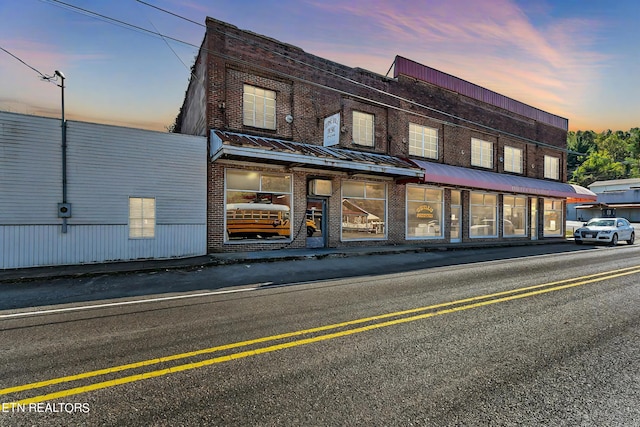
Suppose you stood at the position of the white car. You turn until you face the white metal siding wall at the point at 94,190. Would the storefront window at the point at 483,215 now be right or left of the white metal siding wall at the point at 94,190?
right

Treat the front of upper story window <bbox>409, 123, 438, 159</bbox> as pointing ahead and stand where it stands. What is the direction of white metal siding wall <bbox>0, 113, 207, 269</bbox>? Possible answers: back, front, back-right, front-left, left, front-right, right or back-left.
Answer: right

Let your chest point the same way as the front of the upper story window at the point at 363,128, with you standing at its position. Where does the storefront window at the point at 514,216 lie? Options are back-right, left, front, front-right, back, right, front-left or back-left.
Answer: left

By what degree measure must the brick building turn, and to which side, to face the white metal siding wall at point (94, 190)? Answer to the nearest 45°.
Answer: approximately 90° to its right

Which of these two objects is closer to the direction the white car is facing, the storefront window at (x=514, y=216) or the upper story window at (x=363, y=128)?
the upper story window

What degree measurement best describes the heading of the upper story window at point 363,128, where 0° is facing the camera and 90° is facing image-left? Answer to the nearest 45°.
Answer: approximately 315°

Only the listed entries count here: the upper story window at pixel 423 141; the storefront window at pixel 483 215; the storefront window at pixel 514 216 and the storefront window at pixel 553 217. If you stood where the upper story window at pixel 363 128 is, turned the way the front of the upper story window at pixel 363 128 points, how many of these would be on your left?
4

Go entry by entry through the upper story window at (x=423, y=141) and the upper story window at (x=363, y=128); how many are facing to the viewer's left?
0

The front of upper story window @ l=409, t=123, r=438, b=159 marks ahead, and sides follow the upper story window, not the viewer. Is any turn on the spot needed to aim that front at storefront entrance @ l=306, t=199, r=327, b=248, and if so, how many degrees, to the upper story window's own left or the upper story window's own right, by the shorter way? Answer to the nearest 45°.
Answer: approximately 90° to the upper story window's own right

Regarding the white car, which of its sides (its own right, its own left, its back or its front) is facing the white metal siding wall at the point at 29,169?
front

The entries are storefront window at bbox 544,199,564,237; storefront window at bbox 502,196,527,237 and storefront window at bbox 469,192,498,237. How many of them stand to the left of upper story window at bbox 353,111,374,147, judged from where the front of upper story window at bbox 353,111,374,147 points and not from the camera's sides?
3

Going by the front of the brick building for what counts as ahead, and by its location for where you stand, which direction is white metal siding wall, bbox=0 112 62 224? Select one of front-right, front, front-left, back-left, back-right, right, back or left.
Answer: right

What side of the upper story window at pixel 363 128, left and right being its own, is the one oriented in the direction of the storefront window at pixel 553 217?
left
